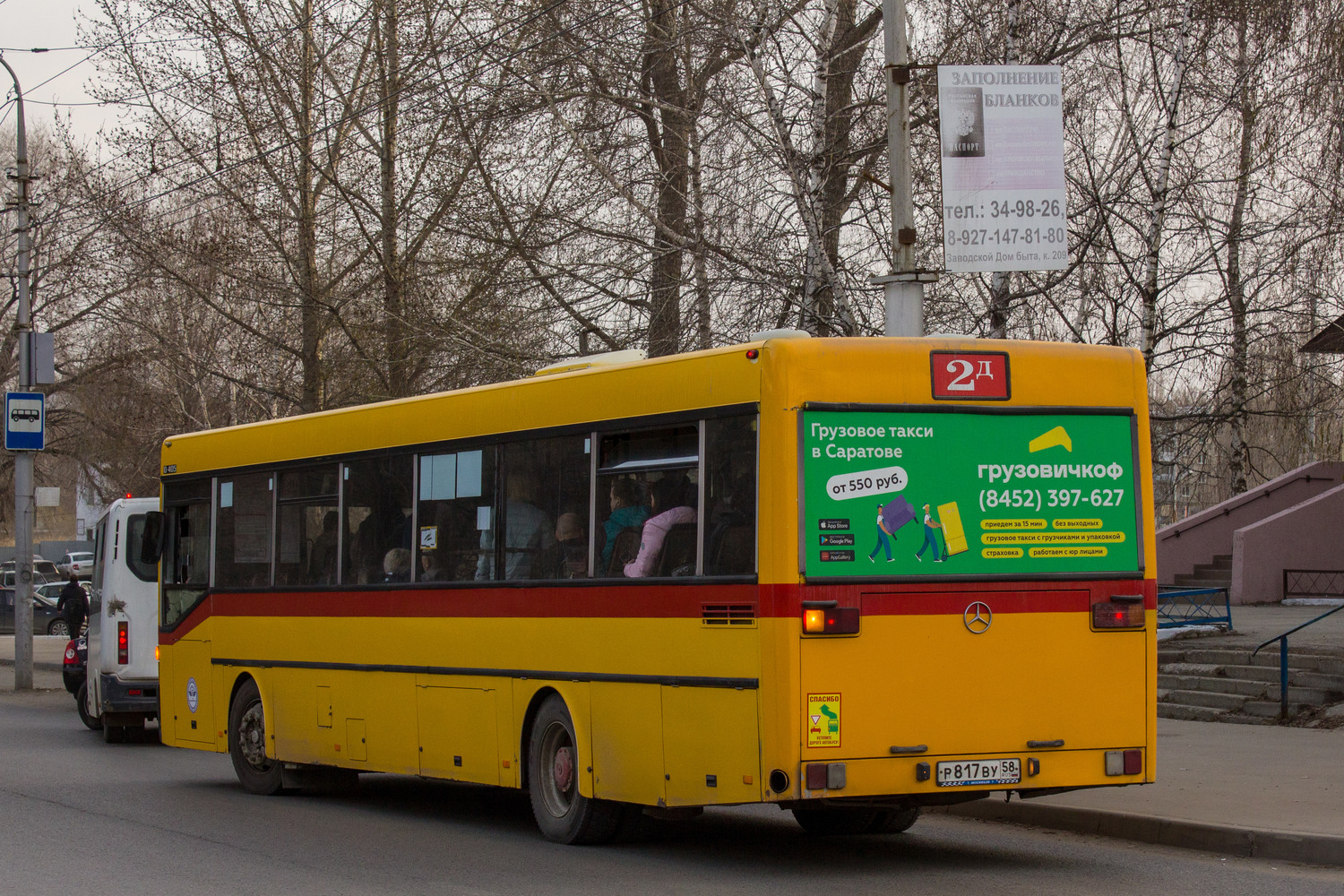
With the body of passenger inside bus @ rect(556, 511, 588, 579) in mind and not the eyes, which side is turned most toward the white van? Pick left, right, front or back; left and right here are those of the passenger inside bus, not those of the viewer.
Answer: front

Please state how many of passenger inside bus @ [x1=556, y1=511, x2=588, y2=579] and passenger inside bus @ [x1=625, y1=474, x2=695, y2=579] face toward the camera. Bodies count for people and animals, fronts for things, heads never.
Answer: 0

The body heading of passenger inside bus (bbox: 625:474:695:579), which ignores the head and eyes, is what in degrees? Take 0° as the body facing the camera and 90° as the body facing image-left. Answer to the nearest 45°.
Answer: approximately 135°

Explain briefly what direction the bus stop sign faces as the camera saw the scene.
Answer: facing the viewer

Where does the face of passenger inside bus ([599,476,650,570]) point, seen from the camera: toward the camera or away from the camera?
away from the camera

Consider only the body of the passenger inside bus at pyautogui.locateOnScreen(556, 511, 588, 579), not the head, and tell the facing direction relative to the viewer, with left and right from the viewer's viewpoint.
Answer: facing away from the viewer and to the left of the viewer

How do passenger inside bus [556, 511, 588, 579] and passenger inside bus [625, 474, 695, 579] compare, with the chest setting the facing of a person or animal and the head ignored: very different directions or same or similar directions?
same or similar directions

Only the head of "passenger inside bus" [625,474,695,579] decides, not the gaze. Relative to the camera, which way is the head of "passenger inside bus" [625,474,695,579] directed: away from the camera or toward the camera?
away from the camera

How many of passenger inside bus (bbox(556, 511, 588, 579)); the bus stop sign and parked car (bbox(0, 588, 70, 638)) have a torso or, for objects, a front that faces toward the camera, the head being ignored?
1

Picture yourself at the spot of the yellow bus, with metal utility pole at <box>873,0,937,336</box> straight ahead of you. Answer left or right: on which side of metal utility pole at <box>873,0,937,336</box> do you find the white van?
left

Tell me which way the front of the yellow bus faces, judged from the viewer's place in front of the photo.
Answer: facing away from the viewer and to the left of the viewer
